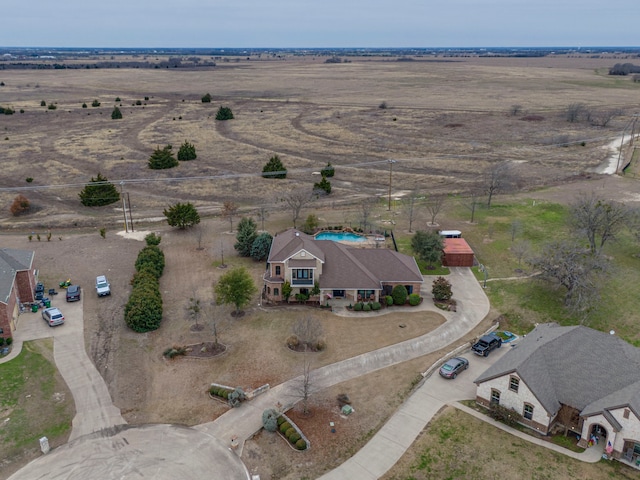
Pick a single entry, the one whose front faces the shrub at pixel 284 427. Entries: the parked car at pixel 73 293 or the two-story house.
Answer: the two-story house

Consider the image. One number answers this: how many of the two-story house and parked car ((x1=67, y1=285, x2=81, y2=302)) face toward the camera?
1

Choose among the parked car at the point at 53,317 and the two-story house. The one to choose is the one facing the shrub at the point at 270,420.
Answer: the two-story house

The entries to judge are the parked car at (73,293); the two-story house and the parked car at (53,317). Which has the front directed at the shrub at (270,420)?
the two-story house

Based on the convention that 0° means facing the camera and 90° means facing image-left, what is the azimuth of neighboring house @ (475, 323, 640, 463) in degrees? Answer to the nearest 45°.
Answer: approximately 45°

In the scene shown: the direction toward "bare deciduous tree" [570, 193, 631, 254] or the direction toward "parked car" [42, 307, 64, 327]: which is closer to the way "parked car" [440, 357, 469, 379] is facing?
the bare deciduous tree

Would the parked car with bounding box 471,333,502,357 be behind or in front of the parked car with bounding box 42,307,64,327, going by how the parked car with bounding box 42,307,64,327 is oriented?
behind

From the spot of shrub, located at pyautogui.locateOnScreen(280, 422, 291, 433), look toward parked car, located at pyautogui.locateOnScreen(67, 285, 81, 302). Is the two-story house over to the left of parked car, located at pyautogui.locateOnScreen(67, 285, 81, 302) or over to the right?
right

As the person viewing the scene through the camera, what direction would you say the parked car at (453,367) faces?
facing away from the viewer and to the right of the viewer

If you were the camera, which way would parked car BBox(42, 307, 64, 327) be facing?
facing away from the viewer and to the left of the viewer

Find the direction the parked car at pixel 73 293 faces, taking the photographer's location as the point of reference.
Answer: facing away from the viewer
